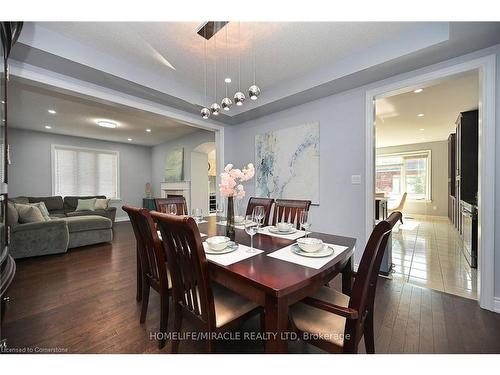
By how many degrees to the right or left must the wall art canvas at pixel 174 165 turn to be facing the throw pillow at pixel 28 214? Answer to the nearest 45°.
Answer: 0° — it already faces it

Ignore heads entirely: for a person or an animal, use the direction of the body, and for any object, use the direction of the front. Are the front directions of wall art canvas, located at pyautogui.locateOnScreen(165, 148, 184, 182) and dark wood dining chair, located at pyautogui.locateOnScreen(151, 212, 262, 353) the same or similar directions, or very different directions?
very different directions

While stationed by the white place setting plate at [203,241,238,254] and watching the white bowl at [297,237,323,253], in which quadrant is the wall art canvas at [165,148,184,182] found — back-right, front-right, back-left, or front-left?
back-left

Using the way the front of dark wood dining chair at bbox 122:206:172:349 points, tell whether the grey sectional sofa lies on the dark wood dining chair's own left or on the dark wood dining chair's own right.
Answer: on the dark wood dining chair's own left

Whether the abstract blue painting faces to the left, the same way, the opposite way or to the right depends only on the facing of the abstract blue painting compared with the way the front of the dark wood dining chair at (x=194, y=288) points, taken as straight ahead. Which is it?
the opposite way

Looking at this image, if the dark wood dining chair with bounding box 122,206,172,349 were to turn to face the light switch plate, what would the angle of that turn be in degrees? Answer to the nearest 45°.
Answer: approximately 45° to its right

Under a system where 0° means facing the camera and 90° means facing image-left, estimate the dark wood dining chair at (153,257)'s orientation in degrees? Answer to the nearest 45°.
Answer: approximately 225°
